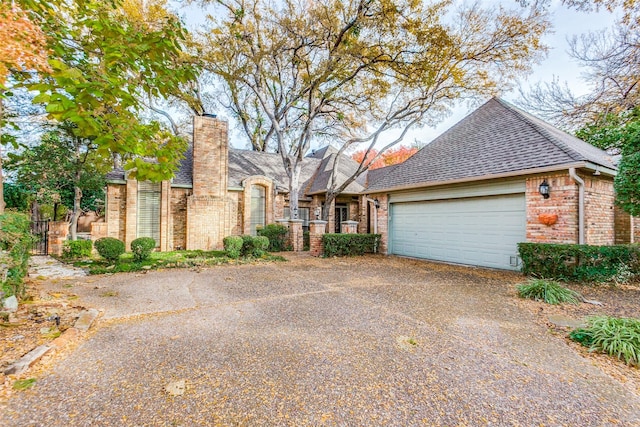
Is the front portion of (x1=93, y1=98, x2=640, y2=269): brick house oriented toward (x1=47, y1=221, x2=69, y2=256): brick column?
no

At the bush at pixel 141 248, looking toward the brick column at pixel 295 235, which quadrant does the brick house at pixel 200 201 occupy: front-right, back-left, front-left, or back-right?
front-left

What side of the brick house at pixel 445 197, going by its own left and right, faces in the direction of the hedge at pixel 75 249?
right

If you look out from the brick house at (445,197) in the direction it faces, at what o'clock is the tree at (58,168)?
The tree is roughly at 3 o'clock from the brick house.

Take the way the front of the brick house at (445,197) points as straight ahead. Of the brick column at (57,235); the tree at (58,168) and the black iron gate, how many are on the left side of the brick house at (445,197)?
0

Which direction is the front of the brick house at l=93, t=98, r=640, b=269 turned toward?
toward the camera

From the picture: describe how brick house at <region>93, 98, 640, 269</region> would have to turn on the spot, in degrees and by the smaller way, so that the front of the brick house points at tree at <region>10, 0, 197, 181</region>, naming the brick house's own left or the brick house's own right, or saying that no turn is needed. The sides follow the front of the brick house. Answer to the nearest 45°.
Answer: approximately 45° to the brick house's own right

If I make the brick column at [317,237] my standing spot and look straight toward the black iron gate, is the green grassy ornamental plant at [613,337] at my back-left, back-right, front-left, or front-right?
back-left

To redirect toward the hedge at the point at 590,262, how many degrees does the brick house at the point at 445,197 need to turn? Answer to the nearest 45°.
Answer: approximately 45° to its left

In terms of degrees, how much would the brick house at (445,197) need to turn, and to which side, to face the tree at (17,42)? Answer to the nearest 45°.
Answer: approximately 45° to its right

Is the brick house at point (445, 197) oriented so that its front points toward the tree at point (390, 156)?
no

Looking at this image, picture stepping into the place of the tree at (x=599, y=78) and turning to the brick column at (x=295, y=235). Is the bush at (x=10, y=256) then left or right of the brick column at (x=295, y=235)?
left

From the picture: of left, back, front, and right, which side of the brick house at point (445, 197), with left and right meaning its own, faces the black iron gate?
right

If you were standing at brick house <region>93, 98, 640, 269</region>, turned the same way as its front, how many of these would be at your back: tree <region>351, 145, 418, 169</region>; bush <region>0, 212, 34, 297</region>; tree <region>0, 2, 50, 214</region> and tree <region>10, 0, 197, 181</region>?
1

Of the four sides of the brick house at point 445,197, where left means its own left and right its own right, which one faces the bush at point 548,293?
front

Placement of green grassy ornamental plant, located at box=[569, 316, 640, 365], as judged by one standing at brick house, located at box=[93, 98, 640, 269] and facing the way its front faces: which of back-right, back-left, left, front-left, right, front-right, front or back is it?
front

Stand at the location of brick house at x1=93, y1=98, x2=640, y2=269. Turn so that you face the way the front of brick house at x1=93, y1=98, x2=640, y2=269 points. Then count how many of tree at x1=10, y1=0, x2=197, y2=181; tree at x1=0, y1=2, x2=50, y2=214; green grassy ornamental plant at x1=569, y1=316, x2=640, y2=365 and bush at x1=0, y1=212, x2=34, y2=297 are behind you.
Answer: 0

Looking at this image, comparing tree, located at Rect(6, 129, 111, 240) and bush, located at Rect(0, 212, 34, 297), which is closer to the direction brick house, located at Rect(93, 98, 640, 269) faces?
the bush
